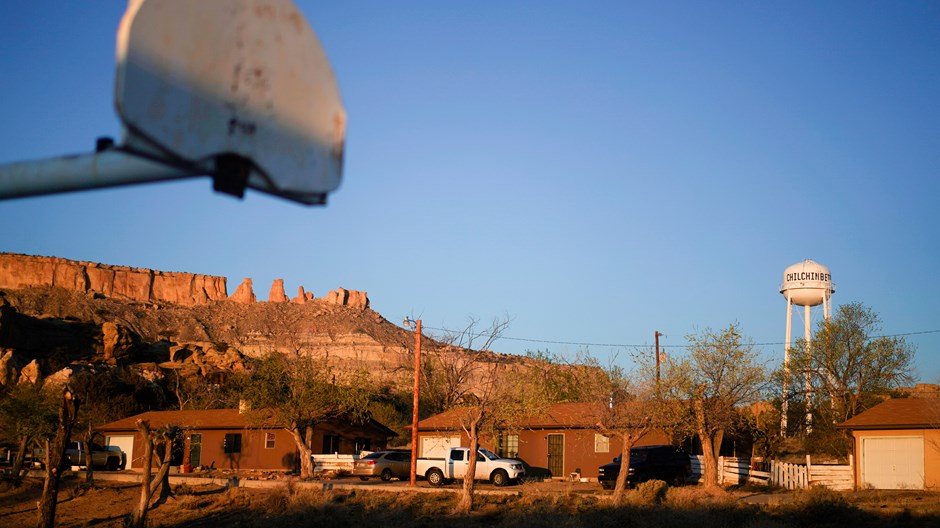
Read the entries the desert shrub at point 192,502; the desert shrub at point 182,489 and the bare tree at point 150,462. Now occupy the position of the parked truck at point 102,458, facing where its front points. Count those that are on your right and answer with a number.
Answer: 3

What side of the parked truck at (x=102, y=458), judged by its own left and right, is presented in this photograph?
right

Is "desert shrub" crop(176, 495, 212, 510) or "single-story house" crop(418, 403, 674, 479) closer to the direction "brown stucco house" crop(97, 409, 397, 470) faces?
the desert shrub

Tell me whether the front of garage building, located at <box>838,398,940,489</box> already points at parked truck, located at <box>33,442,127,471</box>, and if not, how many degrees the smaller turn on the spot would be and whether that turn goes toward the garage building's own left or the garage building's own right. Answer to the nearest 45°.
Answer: approximately 90° to the garage building's own right

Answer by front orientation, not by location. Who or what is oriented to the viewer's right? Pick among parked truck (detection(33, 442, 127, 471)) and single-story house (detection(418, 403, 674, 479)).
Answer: the parked truck

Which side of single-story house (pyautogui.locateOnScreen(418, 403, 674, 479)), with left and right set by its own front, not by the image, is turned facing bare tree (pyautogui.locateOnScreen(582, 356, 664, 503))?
front

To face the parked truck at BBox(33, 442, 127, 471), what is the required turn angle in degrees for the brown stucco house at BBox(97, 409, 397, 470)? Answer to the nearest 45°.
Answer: approximately 90° to its right

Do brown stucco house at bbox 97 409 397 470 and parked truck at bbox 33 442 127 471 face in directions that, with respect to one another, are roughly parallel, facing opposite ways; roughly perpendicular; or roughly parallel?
roughly perpendicular

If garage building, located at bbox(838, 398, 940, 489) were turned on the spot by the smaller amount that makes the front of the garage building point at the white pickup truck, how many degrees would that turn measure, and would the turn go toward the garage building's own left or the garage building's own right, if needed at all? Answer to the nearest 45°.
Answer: approximately 90° to the garage building's own right

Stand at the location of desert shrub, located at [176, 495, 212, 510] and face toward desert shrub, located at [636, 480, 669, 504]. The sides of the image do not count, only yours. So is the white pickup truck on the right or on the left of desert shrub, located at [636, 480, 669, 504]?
left

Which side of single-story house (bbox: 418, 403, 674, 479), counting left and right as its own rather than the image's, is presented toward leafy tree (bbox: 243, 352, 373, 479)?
right

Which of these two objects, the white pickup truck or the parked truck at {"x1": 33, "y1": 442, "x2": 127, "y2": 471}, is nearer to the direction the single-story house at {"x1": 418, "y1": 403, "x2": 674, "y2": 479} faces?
the white pickup truck
